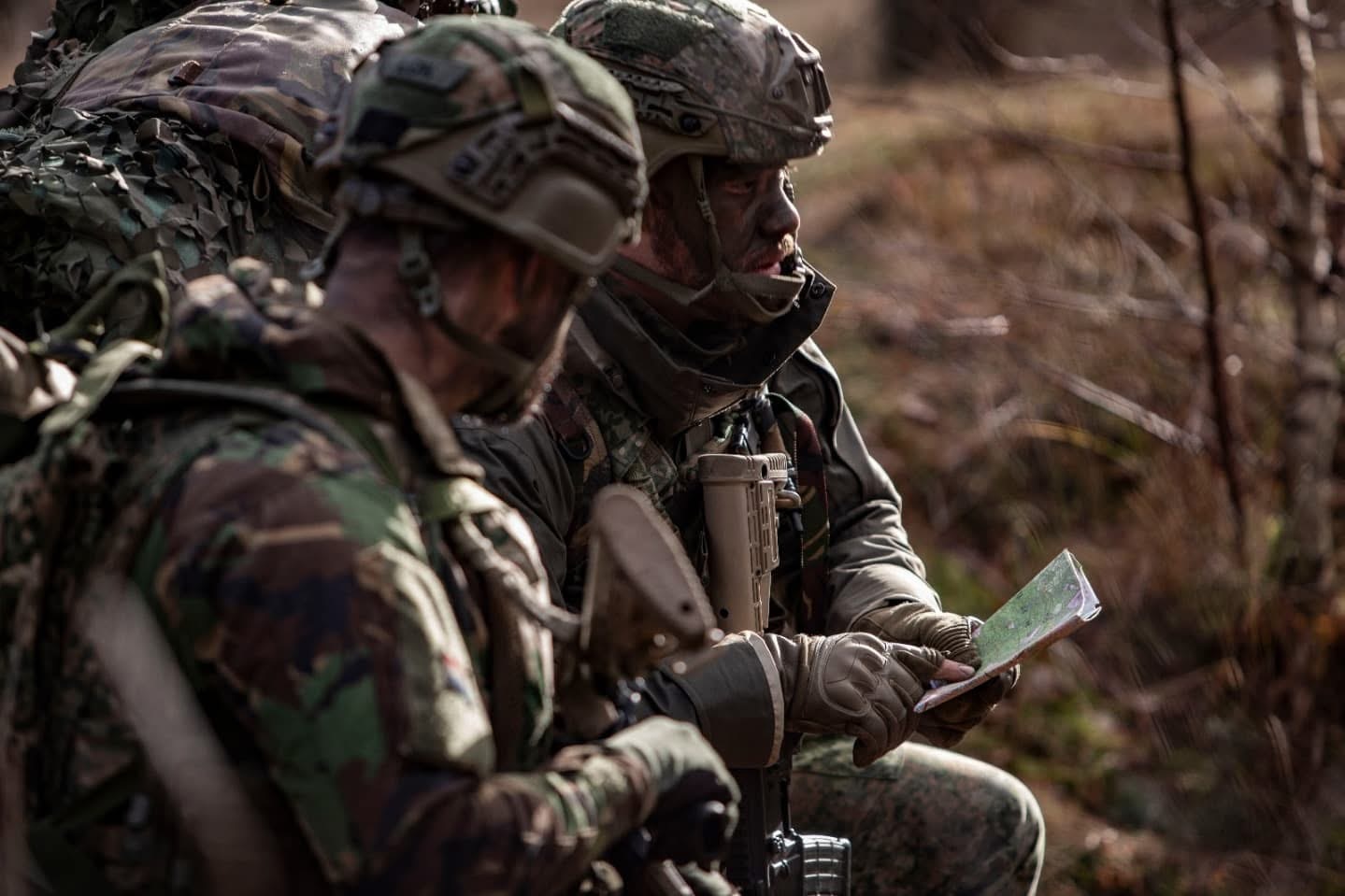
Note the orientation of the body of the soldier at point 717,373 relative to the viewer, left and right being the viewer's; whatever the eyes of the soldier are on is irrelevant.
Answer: facing the viewer and to the right of the viewer

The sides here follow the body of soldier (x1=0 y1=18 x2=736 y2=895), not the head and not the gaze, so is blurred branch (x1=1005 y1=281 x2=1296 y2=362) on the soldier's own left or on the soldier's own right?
on the soldier's own left

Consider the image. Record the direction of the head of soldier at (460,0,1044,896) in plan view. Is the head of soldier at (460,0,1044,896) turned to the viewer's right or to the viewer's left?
to the viewer's right

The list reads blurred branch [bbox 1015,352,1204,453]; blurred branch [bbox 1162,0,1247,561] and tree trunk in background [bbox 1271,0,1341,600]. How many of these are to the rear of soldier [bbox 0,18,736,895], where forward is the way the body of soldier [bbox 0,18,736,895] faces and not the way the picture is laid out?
0

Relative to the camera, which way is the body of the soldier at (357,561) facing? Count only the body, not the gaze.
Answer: to the viewer's right

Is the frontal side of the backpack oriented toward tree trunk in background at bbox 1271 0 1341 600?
no

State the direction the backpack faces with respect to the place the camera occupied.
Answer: facing to the left of the viewer

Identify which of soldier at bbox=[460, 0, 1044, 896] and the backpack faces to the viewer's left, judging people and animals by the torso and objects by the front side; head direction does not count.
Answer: the backpack

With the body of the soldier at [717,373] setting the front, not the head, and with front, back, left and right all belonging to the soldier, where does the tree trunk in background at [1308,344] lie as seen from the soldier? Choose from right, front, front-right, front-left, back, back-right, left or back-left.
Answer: left

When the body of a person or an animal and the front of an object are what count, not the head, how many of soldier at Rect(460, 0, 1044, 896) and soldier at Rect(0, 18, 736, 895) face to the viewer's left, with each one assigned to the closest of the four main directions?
0

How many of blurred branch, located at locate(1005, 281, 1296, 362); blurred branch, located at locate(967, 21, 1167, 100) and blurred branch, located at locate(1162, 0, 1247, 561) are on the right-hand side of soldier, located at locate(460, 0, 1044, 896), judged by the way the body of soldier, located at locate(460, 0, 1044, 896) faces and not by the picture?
0

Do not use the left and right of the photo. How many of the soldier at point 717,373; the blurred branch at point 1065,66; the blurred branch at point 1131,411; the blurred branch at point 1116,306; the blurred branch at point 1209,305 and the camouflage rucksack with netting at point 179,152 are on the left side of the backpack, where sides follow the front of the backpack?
0
